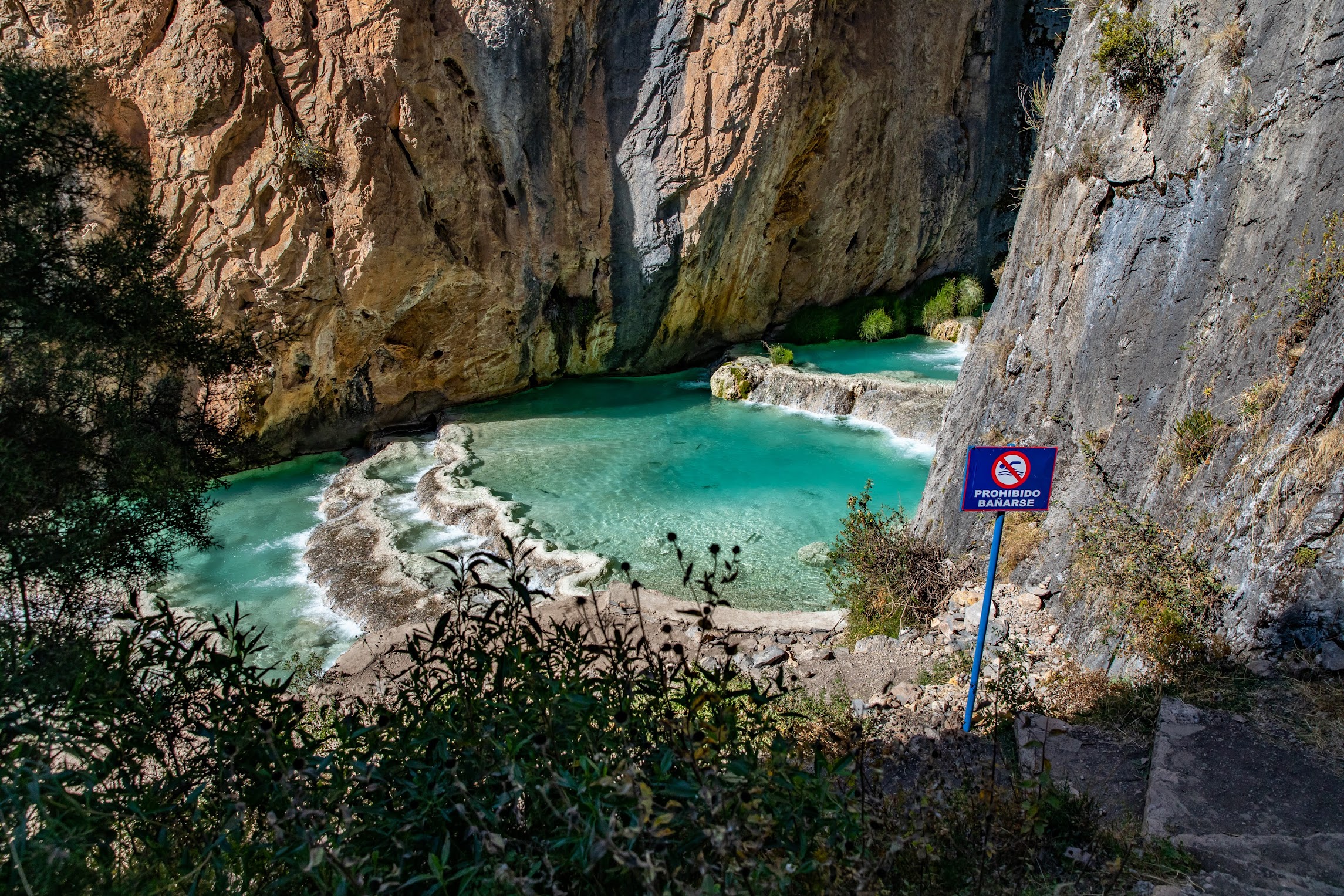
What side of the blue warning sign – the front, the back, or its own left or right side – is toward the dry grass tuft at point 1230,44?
back

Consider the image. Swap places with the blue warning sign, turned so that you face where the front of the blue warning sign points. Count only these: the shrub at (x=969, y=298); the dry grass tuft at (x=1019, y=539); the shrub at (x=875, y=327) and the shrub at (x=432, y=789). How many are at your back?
3

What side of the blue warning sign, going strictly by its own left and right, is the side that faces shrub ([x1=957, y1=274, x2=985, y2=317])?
back

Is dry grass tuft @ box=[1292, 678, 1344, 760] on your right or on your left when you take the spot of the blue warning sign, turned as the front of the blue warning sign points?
on your left

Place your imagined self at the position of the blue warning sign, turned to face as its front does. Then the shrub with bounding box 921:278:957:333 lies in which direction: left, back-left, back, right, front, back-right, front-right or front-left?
back

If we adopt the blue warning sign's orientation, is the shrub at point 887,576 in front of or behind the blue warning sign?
behind

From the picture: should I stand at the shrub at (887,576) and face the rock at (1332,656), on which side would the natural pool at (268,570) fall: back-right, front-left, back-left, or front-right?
back-right

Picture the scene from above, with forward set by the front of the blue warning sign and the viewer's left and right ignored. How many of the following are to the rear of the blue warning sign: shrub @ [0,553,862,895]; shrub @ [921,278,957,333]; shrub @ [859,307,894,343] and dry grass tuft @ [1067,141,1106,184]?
3

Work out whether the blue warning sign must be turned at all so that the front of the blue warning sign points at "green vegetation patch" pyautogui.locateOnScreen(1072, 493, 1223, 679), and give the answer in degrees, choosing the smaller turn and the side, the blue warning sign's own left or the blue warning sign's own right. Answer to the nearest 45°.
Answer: approximately 135° to the blue warning sign's own left

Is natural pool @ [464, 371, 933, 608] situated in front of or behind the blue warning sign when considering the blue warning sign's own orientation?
behind

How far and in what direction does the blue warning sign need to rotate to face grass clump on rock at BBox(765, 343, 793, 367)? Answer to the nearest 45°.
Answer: approximately 180°

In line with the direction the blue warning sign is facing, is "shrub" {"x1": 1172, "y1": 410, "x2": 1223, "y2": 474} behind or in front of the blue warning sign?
behind

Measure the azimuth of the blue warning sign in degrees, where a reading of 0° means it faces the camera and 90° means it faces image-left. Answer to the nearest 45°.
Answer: approximately 0°

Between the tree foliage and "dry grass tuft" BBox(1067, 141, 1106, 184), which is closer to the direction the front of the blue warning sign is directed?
the tree foliage
